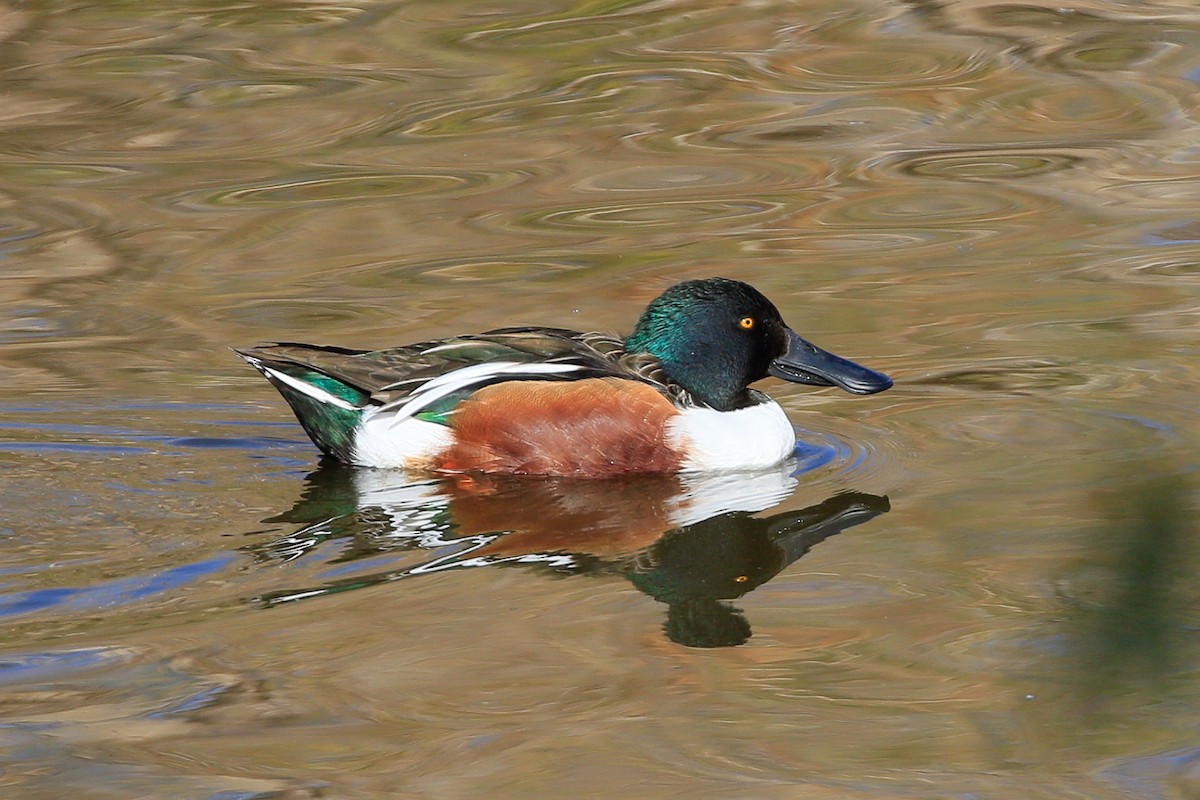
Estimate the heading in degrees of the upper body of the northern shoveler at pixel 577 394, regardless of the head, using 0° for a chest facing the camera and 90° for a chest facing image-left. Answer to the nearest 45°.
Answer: approximately 270°
